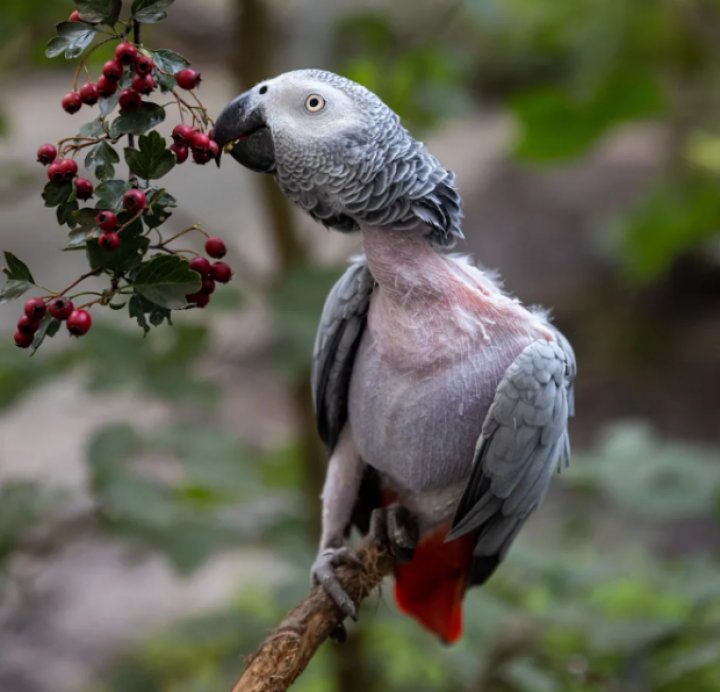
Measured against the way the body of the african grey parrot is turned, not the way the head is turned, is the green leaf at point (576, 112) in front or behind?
behind

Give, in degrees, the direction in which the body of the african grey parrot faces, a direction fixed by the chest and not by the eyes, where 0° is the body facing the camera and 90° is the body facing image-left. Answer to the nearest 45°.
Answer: approximately 45°
